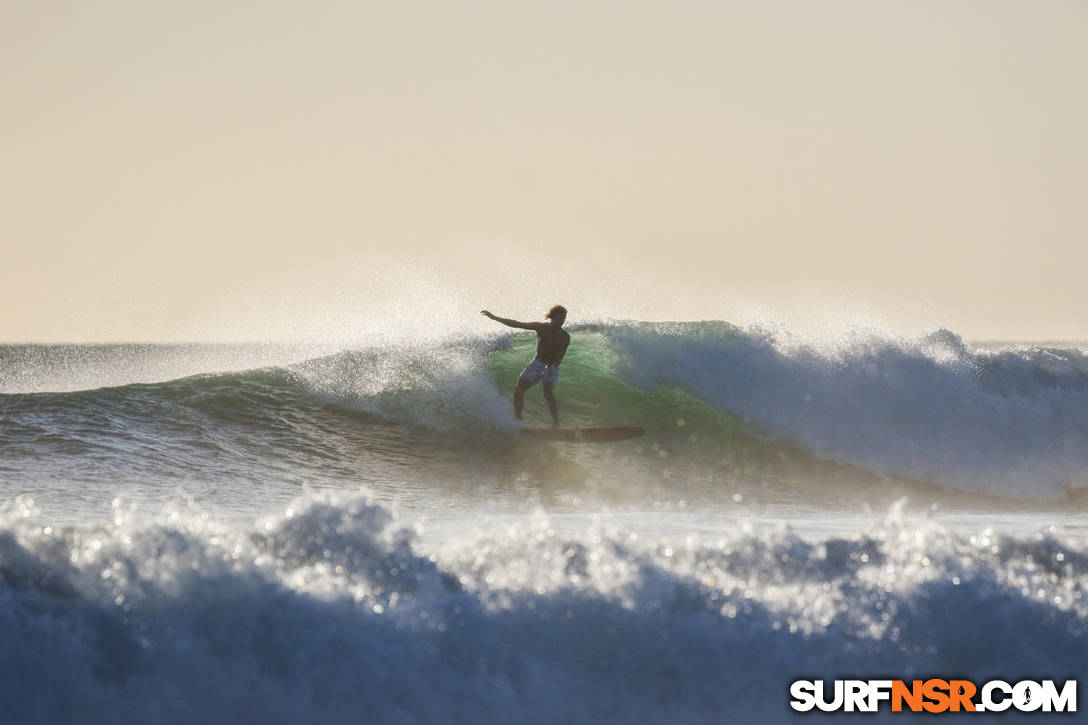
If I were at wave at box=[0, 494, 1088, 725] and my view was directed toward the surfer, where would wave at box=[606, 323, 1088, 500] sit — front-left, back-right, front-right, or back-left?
front-right

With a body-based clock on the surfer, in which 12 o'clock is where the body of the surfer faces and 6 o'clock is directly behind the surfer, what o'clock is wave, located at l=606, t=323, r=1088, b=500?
The wave is roughly at 8 o'clock from the surfer.

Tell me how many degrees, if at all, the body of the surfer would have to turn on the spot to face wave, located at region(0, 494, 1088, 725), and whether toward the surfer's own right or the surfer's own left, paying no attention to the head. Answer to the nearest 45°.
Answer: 0° — they already face it

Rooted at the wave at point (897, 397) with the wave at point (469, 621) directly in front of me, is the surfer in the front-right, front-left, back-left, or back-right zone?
front-right

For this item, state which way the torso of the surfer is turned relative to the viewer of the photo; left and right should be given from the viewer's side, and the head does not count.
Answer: facing the viewer
